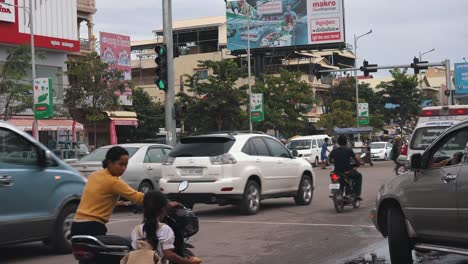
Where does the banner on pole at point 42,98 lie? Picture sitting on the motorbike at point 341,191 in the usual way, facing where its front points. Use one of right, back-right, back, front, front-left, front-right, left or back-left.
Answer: left

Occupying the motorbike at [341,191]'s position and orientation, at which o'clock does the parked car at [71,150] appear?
The parked car is roughly at 9 o'clock from the motorbike.

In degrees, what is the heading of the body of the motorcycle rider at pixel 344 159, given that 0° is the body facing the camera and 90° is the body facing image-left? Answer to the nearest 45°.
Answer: approximately 225°

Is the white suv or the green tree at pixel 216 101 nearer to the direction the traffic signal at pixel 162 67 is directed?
the white suv

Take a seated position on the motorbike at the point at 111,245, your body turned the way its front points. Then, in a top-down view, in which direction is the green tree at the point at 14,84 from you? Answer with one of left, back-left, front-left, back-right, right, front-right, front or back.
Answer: left

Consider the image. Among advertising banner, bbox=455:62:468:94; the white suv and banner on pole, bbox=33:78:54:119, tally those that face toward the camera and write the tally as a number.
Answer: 2

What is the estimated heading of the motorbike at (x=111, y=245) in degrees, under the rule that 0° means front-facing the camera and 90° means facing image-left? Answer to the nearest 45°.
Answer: approximately 270°

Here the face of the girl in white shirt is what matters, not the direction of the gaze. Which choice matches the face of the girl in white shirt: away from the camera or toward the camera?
away from the camera

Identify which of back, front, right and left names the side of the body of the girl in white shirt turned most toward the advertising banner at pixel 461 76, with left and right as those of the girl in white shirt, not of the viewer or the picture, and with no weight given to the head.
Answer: front

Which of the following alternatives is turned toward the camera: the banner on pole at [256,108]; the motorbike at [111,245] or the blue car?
the banner on pole

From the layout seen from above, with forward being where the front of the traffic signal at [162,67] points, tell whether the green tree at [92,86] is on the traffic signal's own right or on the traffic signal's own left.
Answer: on the traffic signal's own right

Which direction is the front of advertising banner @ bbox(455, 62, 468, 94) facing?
toward the camera

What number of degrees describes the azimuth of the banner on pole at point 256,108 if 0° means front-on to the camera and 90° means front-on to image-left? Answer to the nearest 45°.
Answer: approximately 0°

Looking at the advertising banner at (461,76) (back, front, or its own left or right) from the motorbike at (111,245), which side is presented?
front

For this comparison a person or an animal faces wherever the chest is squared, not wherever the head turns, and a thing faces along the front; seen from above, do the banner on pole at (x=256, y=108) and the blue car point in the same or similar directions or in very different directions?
very different directions

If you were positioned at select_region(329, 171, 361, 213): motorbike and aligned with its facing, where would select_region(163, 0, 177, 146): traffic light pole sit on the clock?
The traffic light pole is roughly at 9 o'clock from the motorbike.
